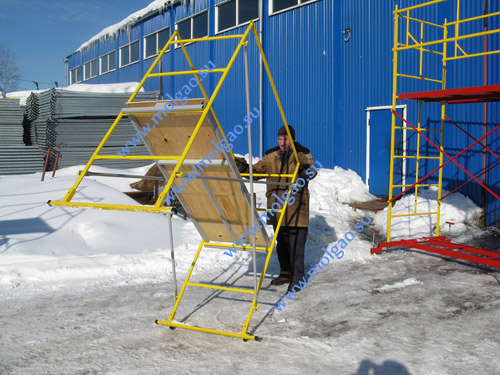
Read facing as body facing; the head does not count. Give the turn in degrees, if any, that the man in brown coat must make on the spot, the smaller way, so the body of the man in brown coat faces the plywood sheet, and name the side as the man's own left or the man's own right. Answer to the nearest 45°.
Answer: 0° — they already face it

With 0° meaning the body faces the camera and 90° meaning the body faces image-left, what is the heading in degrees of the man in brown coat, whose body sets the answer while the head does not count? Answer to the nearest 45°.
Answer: approximately 45°

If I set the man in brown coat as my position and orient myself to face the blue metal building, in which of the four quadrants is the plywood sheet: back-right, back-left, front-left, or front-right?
back-left

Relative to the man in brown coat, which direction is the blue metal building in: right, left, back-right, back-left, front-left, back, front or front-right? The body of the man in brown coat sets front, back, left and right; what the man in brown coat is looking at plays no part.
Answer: back-right

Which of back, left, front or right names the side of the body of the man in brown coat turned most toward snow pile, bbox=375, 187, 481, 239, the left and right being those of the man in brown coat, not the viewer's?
back

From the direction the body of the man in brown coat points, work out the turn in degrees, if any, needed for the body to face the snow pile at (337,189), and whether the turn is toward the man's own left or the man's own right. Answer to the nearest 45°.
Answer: approximately 135° to the man's own right

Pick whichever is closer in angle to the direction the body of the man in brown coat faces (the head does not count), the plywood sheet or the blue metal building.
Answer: the plywood sheet
